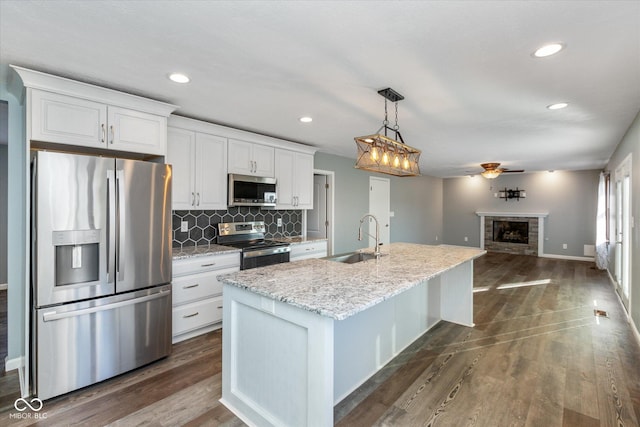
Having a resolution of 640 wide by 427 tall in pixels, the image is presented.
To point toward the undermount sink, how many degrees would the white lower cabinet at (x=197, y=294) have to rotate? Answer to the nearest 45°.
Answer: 0° — it already faces it

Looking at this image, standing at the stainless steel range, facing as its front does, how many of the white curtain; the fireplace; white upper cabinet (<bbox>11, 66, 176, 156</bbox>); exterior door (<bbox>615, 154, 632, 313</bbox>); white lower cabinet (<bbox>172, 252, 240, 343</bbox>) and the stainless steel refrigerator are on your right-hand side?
3

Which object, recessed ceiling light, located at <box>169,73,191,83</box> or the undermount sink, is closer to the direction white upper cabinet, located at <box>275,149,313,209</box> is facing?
the undermount sink

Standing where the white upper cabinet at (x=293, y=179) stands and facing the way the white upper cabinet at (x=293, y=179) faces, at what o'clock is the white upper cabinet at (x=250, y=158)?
the white upper cabinet at (x=250, y=158) is roughly at 3 o'clock from the white upper cabinet at (x=293, y=179).

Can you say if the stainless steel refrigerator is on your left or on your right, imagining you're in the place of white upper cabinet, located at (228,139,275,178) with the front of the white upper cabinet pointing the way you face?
on your right

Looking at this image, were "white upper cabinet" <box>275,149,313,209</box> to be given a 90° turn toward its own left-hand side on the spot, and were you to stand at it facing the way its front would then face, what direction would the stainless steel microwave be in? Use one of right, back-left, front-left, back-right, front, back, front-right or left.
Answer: back

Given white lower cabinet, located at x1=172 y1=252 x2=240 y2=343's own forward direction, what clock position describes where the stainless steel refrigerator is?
The stainless steel refrigerator is roughly at 3 o'clock from the white lower cabinet.

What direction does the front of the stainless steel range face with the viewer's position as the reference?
facing the viewer and to the right of the viewer

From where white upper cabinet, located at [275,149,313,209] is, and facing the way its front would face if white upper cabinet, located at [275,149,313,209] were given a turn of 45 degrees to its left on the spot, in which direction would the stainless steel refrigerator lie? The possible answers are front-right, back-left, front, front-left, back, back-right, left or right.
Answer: back-right

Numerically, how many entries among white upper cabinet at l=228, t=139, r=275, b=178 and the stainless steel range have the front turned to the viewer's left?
0

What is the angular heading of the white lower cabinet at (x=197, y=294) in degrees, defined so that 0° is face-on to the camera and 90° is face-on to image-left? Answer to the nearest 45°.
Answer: approximately 315°

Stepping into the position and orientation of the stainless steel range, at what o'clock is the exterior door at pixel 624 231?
The exterior door is roughly at 11 o'clock from the stainless steel range.
